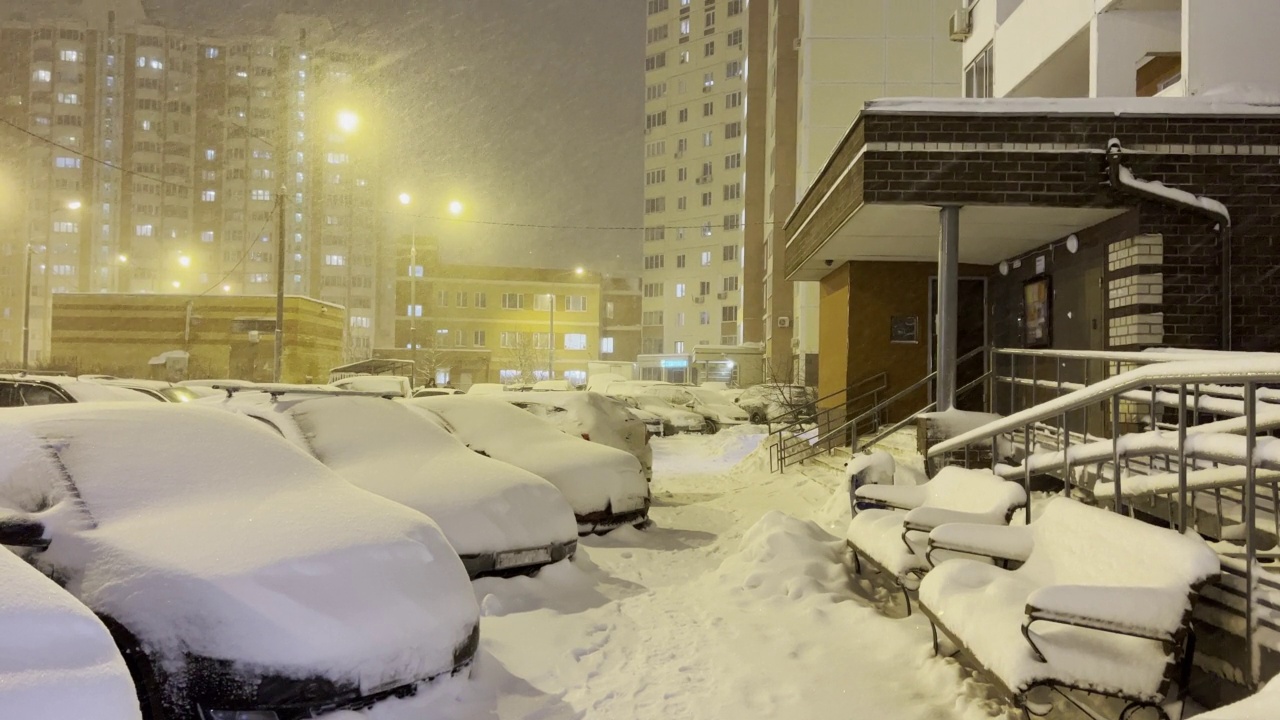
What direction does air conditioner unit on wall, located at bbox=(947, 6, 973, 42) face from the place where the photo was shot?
facing the viewer and to the left of the viewer

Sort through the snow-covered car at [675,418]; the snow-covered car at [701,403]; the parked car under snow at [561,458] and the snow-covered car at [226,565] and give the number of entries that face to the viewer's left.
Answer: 0

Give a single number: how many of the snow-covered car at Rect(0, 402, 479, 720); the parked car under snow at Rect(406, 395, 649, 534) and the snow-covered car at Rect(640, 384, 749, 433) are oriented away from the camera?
0

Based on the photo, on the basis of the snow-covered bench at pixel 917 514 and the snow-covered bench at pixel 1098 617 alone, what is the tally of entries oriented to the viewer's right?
0

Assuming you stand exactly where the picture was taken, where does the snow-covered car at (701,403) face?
facing the viewer and to the right of the viewer

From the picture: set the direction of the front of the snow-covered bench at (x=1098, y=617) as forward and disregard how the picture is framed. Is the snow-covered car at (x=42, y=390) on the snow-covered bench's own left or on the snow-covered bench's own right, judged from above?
on the snow-covered bench's own right

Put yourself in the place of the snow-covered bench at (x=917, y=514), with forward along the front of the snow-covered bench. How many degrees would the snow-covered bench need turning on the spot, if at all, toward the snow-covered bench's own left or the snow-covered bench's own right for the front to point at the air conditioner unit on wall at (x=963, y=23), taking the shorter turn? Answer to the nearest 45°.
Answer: approximately 135° to the snow-covered bench's own right

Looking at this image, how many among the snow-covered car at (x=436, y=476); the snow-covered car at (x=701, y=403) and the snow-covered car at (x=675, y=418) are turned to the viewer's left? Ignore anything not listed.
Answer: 0

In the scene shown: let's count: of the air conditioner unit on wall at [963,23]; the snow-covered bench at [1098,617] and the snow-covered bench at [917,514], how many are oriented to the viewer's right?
0

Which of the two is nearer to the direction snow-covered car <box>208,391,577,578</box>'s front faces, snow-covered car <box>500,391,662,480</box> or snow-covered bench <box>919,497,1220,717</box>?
the snow-covered bench
